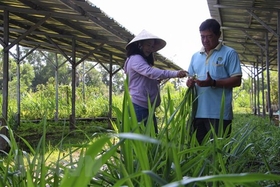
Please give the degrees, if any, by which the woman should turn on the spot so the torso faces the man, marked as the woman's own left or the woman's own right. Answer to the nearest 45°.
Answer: approximately 45° to the woman's own right

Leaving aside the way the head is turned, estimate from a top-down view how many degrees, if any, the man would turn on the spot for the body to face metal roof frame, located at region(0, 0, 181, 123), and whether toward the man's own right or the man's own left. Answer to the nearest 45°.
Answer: approximately 90° to the man's own right

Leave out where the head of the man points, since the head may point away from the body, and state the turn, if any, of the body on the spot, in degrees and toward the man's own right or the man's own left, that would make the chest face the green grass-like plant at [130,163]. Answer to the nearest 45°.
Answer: approximately 45° to the man's own left

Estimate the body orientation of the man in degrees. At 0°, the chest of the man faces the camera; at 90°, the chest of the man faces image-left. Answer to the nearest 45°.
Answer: approximately 45°

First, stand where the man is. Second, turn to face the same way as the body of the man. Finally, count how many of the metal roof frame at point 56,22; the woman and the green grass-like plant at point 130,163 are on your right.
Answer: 2

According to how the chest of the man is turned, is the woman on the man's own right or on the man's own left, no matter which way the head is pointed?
on the man's own right

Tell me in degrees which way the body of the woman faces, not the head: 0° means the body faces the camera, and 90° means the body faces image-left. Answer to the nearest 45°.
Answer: approximately 270°

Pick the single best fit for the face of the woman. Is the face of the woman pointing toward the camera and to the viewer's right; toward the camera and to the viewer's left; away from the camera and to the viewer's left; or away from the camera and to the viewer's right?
toward the camera and to the viewer's right

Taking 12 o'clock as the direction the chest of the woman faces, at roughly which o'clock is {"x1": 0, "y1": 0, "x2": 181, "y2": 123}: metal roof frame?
The metal roof frame is roughly at 8 o'clock from the woman.

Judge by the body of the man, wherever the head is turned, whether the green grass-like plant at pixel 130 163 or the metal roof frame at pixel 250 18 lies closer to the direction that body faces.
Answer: the green grass-like plant

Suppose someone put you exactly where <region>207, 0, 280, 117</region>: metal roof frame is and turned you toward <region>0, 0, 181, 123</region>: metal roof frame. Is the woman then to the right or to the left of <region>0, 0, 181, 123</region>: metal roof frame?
left

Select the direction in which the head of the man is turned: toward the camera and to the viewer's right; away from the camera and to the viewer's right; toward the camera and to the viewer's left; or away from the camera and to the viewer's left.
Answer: toward the camera and to the viewer's left

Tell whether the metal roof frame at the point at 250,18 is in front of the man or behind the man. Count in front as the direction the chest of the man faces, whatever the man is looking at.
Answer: behind
